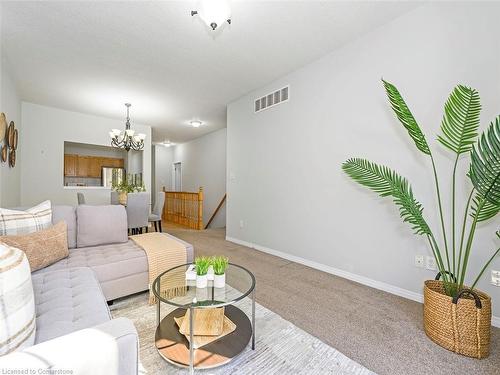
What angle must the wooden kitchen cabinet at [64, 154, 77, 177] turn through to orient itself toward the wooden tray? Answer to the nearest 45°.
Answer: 0° — it already faces it

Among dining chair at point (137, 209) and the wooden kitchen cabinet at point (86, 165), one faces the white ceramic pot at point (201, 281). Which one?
the wooden kitchen cabinet

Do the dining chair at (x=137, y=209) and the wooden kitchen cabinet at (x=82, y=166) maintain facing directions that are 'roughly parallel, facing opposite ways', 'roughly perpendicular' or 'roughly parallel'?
roughly parallel, facing opposite ways

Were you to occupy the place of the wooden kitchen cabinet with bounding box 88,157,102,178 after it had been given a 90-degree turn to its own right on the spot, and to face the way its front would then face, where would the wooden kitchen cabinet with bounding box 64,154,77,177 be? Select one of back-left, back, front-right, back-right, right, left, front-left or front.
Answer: front

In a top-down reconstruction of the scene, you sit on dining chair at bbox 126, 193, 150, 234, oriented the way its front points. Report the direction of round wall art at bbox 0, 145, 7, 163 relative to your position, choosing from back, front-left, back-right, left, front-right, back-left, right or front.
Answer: left

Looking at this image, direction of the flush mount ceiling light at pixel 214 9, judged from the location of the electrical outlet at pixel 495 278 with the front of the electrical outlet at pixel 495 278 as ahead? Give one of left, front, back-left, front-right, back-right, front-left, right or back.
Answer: front-right

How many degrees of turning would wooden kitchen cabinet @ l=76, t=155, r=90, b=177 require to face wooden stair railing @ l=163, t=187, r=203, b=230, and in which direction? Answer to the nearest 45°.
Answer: approximately 45° to its left

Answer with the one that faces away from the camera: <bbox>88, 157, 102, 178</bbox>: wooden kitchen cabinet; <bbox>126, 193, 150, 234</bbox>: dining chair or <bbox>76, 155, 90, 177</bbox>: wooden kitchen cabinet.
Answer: the dining chair

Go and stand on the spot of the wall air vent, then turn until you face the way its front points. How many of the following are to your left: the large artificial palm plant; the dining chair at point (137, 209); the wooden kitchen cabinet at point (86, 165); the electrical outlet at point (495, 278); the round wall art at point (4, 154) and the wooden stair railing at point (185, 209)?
2

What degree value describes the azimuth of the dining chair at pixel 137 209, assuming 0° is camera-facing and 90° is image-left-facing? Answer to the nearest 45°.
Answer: approximately 180°

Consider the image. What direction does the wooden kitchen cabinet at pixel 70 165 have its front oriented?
toward the camera

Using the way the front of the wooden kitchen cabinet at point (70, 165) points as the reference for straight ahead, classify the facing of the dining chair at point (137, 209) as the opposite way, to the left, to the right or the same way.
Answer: the opposite way

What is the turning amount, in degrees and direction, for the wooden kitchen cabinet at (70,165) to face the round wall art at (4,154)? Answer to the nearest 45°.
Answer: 0° — it already faces it

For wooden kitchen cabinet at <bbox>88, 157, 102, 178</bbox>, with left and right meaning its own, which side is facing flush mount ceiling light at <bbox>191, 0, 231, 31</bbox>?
front

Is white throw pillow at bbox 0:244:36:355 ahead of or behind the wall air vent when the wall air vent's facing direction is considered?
ahead

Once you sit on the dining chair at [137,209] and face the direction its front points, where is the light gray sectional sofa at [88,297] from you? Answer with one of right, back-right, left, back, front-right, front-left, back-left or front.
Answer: back

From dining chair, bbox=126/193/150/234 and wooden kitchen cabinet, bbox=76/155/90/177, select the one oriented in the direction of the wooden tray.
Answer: the wooden kitchen cabinet
